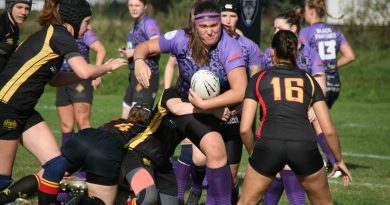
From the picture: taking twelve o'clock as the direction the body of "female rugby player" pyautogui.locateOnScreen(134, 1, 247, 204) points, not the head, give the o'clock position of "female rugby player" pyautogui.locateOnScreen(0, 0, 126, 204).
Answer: "female rugby player" pyautogui.locateOnScreen(0, 0, 126, 204) is roughly at 3 o'clock from "female rugby player" pyautogui.locateOnScreen(134, 1, 247, 204).

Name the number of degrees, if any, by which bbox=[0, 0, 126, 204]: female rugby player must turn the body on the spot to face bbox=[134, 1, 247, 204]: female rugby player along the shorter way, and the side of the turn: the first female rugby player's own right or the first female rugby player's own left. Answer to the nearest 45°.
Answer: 0° — they already face them

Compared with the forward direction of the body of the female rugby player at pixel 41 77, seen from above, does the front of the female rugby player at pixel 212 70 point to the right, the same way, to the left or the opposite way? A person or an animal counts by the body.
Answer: to the right

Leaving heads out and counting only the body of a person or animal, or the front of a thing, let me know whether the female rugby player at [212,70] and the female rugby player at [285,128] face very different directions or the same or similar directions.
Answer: very different directions

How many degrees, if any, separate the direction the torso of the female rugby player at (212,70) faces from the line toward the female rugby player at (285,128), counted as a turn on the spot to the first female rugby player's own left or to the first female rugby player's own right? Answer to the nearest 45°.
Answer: approximately 45° to the first female rugby player's own left

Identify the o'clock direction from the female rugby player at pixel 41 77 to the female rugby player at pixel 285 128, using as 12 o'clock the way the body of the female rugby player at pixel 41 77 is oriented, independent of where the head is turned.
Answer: the female rugby player at pixel 285 128 is roughly at 1 o'clock from the female rugby player at pixel 41 77.

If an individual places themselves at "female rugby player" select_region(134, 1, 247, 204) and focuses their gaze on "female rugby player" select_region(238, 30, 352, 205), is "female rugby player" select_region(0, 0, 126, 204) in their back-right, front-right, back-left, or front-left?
back-right

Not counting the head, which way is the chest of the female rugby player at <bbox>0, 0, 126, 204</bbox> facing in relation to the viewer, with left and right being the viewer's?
facing to the right of the viewer

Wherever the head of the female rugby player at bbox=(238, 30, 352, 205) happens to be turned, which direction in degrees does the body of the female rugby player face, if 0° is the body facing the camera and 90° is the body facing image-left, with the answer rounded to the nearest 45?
approximately 180°

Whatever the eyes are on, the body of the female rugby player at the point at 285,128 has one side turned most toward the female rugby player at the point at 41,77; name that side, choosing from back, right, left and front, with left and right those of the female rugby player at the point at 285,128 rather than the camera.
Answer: left

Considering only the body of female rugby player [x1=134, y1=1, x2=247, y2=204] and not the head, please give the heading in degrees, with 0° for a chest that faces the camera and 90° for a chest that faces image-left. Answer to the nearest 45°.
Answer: approximately 0°
